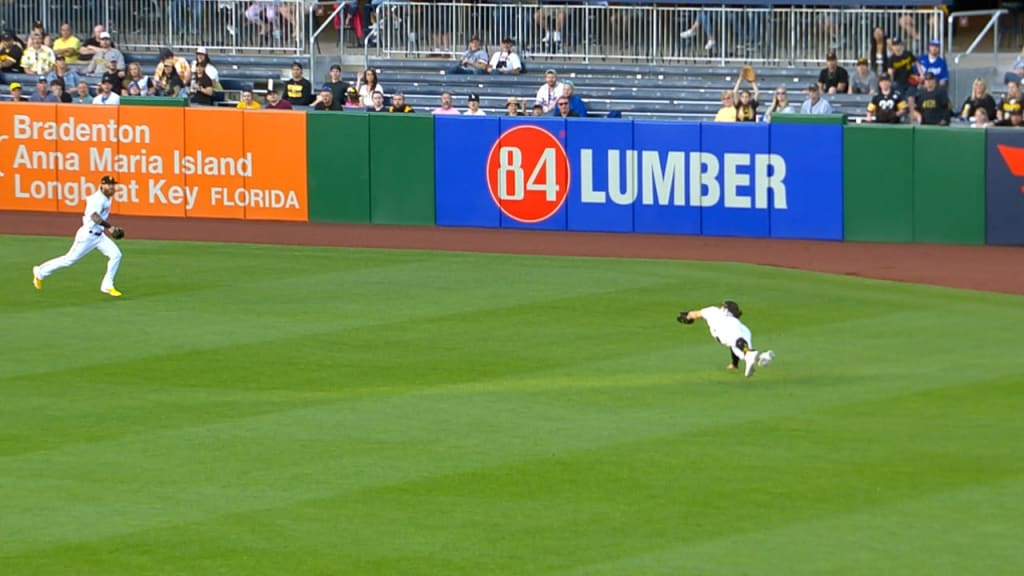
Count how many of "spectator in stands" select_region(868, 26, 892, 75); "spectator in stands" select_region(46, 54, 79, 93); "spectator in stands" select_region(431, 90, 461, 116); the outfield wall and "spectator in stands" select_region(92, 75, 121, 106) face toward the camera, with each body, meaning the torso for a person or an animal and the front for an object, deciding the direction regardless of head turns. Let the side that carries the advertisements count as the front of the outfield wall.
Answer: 5

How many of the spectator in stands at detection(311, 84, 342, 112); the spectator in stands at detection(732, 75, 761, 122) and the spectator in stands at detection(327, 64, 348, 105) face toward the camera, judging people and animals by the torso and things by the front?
3

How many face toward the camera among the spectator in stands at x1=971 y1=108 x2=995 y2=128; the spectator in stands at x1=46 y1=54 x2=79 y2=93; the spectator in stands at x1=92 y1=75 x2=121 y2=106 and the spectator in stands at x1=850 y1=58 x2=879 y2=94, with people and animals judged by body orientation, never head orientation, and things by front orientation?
4

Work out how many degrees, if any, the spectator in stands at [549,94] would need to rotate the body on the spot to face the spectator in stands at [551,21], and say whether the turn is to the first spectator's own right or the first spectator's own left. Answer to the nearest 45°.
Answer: approximately 180°

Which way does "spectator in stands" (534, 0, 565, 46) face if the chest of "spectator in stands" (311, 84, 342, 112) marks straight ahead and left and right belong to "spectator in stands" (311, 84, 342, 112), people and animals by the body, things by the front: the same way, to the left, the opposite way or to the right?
the same way

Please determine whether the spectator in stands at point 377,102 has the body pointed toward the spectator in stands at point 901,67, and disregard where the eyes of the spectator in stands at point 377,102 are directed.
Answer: no

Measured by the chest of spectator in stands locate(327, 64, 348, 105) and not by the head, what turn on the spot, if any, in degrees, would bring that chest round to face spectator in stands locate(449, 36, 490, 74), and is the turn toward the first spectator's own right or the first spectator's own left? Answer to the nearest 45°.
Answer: approximately 135° to the first spectator's own left

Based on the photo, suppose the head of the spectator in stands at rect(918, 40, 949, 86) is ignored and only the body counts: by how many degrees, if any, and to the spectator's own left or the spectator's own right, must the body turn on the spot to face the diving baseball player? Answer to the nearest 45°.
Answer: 0° — they already face them

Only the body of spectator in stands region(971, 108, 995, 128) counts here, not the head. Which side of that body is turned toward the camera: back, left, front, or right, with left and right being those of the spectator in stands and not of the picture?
front

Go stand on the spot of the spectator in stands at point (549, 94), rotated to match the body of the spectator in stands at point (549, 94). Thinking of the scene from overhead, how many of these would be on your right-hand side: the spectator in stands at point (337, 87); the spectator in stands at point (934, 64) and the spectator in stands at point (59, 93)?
2

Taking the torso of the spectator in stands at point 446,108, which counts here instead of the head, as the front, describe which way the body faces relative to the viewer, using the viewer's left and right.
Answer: facing the viewer

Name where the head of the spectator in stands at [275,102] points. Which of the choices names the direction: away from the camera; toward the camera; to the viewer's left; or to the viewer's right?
toward the camera

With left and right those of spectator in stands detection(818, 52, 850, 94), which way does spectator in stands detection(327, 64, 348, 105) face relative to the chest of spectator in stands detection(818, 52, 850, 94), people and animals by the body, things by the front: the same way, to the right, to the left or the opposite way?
the same way

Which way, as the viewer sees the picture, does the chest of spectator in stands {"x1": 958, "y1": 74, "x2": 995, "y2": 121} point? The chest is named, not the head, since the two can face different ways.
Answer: toward the camera

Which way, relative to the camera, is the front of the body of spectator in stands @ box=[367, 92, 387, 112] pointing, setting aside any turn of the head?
toward the camera

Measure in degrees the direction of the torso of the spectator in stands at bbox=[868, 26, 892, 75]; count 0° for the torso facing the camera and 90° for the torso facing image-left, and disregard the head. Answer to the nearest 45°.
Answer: approximately 0°

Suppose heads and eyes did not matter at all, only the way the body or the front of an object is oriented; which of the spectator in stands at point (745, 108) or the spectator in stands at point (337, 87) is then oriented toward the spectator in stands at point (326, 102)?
the spectator in stands at point (337, 87)

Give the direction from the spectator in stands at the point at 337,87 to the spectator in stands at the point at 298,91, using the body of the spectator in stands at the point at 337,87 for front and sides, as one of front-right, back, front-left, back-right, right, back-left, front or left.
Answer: back-right
